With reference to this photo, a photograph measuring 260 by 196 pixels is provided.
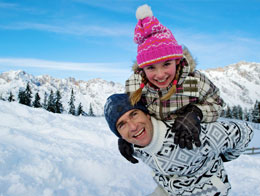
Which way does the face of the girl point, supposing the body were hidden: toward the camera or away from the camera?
toward the camera

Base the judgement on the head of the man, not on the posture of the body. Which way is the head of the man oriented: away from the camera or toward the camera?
toward the camera

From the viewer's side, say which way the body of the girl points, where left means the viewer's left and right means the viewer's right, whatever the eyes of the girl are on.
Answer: facing the viewer
